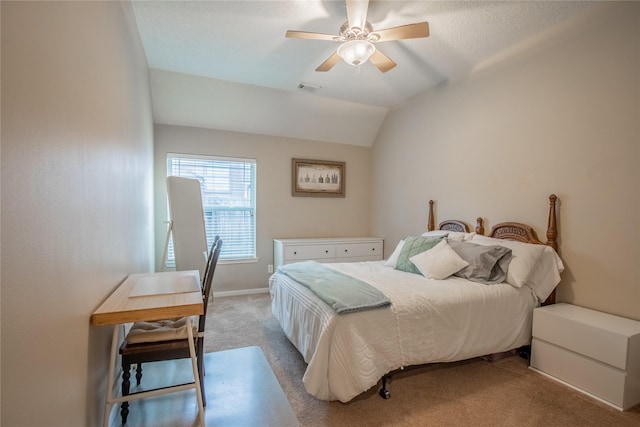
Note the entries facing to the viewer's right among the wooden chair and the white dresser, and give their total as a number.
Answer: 0

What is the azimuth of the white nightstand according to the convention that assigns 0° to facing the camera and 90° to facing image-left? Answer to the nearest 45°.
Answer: approximately 45°

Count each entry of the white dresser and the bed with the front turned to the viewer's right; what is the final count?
0

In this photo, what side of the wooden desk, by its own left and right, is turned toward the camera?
right

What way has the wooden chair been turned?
to the viewer's left

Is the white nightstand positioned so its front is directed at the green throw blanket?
no

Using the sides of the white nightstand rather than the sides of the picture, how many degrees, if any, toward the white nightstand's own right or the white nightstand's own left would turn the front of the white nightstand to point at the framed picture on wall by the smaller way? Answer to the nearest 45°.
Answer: approximately 45° to the white nightstand's own right

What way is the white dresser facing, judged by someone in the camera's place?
facing the viewer

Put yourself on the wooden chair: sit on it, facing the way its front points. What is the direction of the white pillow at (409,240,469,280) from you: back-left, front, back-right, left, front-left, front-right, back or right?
back

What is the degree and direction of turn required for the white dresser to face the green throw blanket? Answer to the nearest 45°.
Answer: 0° — it already faces it

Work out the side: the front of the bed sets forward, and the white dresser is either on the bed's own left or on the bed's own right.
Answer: on the bed's own right

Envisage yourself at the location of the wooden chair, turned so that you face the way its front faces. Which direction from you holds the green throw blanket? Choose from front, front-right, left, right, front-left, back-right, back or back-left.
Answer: back

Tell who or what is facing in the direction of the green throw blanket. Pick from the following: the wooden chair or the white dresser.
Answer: the white dresser

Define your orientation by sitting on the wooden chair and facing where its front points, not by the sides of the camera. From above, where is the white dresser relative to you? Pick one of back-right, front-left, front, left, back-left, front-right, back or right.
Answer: back-right

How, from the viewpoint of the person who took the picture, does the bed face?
facing the viewer and to the left of the viewer

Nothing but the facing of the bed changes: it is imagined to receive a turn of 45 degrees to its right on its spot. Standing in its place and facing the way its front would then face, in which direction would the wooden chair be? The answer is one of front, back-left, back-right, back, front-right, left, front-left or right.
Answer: front-left
